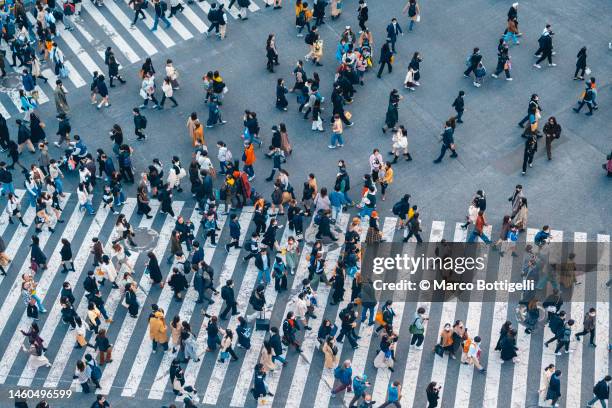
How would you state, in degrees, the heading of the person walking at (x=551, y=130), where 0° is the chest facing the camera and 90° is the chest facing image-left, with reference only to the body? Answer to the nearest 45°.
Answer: approximately 0°

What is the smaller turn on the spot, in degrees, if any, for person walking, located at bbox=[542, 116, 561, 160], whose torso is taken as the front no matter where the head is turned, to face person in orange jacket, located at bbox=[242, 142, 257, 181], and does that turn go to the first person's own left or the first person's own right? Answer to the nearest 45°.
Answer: approximately 90° to the first person's own right
